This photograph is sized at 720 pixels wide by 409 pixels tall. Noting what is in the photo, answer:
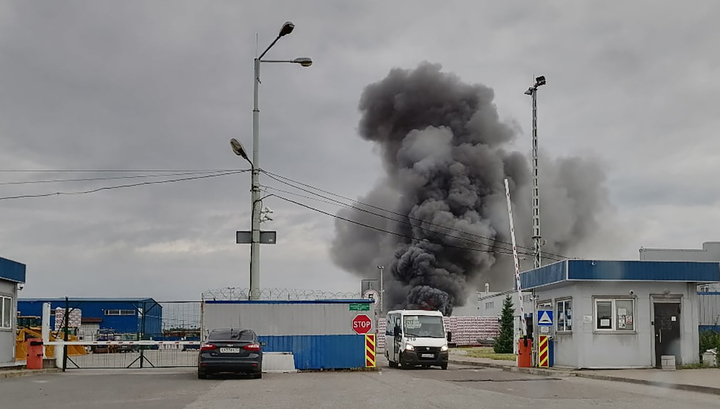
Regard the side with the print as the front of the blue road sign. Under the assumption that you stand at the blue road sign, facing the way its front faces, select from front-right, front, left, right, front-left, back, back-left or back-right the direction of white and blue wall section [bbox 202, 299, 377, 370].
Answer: right

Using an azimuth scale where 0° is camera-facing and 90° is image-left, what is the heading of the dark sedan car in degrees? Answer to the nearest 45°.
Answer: approximately 180°

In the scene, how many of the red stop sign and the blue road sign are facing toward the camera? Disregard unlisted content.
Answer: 2

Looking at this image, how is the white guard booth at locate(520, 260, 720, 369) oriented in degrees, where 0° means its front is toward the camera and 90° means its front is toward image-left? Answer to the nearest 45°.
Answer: approximately 0°

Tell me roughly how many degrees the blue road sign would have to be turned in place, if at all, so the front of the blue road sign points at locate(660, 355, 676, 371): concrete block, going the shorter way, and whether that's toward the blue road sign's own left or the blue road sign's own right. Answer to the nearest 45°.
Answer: approximately 90° to the blue road sign's own left

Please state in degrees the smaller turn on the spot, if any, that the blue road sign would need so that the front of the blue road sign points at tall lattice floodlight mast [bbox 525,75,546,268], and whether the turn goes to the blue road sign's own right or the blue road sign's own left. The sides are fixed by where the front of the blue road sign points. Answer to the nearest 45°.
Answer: approximately 180°
